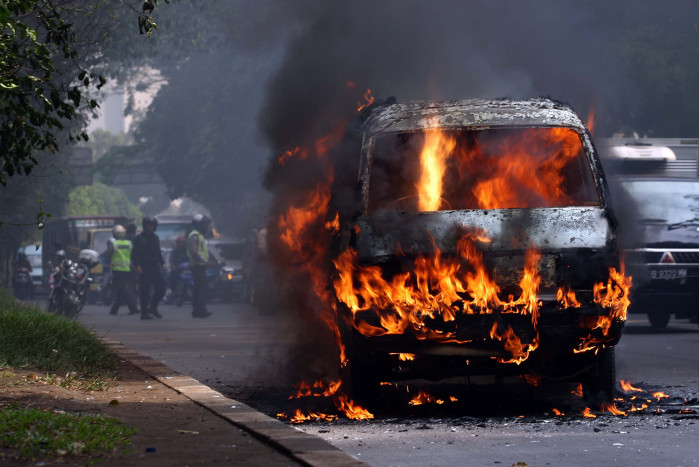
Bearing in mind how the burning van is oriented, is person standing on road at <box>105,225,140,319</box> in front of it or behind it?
behind

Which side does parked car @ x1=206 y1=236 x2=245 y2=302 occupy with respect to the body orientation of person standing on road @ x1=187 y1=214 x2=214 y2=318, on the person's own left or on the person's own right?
on the person's own left

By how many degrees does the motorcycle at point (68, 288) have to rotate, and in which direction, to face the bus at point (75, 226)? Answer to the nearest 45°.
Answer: approximately 180°

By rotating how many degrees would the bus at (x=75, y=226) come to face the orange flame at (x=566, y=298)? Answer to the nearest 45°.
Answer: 0° — it already faces it
